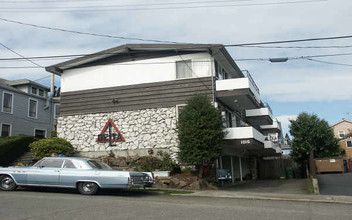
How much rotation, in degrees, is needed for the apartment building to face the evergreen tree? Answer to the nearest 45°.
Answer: approximately 45° to its left

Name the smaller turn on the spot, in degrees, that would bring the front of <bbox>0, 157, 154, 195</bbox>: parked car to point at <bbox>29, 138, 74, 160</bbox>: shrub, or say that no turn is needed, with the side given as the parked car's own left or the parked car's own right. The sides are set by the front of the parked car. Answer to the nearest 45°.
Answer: approximately 45° to the parked car's own right

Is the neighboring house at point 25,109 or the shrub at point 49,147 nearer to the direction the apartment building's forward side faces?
the shrub

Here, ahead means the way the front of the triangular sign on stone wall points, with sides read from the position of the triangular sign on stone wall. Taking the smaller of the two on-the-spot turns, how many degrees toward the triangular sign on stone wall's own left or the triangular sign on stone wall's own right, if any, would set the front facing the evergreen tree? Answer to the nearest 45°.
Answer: approximately 45° to the triangular sign on stone wall's own left

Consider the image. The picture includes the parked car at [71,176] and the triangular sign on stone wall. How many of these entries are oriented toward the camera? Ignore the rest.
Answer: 1

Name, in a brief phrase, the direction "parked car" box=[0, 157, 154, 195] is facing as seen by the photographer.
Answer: facing away from the viewer and to the left of the viewer

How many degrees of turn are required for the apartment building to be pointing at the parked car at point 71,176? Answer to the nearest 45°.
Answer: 0° — it already faces it

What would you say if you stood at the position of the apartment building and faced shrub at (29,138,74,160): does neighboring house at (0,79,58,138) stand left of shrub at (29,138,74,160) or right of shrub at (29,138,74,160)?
right
